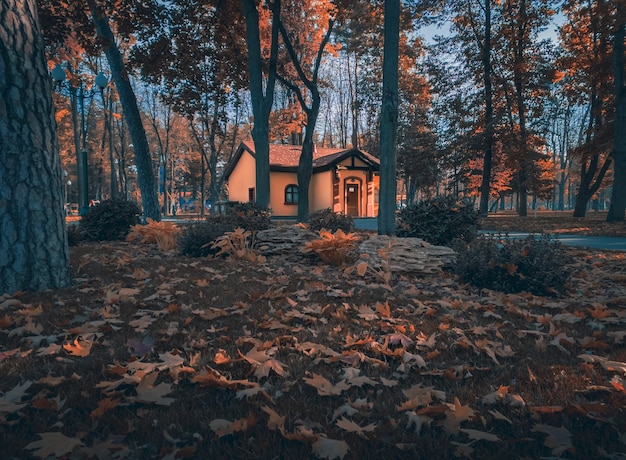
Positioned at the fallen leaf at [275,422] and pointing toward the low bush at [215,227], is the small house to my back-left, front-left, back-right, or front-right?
front-right

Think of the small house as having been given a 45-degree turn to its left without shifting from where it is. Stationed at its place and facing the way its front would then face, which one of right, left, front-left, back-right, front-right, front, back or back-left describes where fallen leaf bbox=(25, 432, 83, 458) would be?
right

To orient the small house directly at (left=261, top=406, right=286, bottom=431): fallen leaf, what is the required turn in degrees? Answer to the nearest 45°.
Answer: approximately 45° to its right

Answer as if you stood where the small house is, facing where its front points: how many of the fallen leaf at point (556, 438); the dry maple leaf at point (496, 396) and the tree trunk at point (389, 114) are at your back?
0

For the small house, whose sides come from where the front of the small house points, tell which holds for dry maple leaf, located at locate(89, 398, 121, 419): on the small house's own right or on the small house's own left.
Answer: on the small house's own right

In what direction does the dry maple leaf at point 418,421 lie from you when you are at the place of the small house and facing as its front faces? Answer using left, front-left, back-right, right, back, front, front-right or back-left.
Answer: front-right

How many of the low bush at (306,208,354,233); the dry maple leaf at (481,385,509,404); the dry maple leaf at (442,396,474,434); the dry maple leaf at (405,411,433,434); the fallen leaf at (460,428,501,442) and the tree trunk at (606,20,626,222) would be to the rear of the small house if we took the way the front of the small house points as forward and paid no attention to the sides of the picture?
0

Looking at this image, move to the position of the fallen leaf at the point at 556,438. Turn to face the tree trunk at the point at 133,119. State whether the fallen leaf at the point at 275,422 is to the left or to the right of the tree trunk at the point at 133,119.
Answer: left

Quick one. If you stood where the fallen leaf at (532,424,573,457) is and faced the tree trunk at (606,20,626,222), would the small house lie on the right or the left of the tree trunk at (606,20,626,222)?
left

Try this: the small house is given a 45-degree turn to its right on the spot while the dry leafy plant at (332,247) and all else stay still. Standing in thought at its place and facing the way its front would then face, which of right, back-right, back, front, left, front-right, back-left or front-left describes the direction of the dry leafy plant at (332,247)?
front

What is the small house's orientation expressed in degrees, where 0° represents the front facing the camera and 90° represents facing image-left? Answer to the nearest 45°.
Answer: approximately 315°

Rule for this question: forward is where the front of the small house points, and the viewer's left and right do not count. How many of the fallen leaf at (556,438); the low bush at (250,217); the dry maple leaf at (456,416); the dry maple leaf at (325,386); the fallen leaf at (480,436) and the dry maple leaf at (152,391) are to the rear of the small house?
0

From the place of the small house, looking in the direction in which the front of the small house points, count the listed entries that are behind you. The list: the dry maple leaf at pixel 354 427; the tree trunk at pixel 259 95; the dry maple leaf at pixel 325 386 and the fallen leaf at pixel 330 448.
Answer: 0

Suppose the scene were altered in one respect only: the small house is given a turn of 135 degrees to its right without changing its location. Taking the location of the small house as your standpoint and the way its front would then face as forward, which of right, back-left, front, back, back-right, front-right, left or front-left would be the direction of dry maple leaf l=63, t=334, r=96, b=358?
left

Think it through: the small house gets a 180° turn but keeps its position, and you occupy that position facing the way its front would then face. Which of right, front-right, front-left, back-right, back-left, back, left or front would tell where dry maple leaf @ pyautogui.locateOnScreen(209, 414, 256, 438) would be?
back-left
